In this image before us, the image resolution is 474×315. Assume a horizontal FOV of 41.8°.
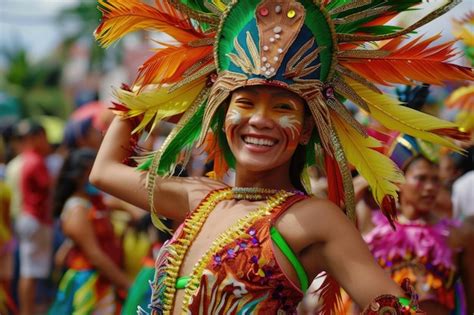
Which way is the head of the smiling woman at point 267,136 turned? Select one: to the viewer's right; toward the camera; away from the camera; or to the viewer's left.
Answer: toward the camera
